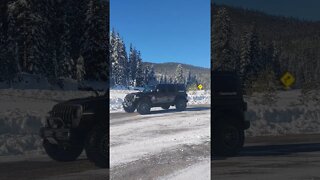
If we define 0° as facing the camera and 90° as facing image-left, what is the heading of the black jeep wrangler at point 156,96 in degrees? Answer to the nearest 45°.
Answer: approximately 45°
